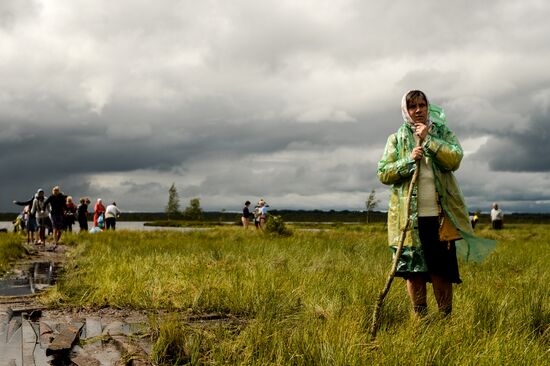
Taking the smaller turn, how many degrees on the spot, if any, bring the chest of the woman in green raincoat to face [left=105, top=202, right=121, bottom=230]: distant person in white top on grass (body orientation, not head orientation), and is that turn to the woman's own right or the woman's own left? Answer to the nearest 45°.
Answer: approximately 135° to the woman's own right

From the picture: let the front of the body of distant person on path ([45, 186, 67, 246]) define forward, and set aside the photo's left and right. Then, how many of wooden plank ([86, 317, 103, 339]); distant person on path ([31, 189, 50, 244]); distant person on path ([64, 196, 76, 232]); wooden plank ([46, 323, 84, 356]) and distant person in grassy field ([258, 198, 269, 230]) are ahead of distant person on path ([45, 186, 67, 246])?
2

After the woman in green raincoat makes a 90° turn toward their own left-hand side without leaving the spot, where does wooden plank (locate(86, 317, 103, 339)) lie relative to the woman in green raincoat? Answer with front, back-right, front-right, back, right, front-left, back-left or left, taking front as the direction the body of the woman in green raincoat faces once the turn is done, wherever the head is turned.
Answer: back

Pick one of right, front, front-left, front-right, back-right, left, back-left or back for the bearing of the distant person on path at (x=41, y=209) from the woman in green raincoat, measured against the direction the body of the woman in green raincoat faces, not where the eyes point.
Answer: back-right
